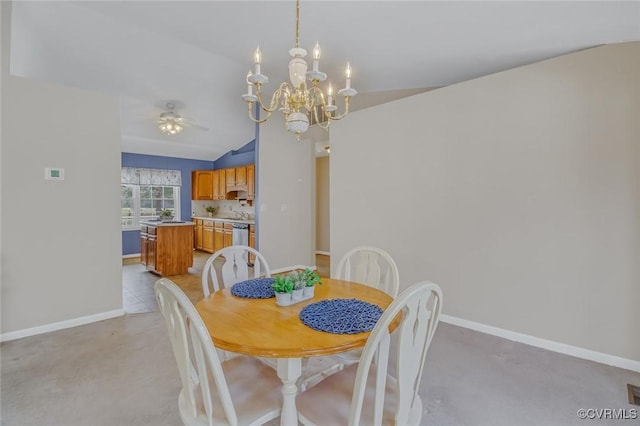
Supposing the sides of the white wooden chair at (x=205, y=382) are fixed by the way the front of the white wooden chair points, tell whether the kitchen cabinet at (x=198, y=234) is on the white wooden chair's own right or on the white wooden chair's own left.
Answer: on the white wooden chair's own left

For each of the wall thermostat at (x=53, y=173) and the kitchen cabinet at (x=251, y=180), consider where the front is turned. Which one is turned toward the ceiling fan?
the kitchen cabinet

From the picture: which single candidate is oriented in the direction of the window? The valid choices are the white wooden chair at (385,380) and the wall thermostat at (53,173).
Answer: the white wooden chair

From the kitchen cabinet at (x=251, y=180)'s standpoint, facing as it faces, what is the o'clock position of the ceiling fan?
The ceiling fan is roughly at 12 o'clock from the kitchen cabinet.

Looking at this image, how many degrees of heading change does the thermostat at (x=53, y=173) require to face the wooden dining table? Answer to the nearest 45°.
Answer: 0° — it already faces it

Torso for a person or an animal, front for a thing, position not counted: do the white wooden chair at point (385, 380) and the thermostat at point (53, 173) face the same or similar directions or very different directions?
very different directions

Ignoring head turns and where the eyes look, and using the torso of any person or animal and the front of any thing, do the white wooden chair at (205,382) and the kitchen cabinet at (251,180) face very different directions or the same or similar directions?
very different directions

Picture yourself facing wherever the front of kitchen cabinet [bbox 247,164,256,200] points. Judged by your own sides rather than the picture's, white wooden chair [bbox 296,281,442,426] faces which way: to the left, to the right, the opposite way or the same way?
to the right

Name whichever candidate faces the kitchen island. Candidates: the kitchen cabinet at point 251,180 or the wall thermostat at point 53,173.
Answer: the kitchen cabinet

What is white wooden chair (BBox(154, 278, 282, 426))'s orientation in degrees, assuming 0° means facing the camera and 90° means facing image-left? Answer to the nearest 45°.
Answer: approximately 225°

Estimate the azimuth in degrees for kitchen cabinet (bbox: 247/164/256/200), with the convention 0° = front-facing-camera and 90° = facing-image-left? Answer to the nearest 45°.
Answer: approximately 45°
